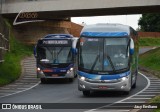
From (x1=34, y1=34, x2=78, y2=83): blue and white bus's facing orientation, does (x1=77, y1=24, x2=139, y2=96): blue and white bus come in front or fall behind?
in front

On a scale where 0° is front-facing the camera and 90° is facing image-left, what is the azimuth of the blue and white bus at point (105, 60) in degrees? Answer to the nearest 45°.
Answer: approximately 0°

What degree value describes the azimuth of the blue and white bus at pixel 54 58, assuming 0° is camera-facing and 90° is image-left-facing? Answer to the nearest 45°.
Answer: approximately 0°

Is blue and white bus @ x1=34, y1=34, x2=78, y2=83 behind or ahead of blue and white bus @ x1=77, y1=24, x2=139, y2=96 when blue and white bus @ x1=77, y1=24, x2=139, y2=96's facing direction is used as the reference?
behind

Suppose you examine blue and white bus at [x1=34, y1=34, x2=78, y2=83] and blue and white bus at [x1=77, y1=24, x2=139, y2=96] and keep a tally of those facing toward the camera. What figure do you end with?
2
